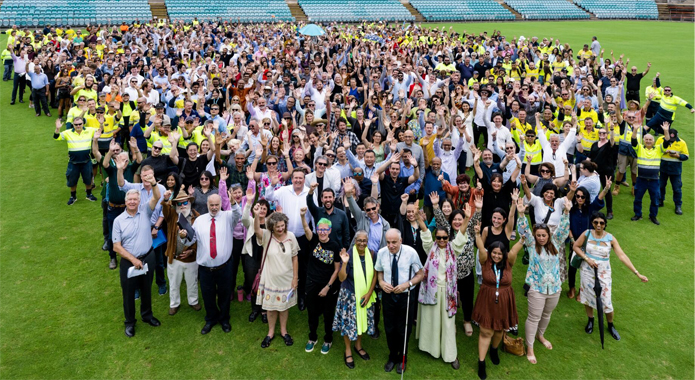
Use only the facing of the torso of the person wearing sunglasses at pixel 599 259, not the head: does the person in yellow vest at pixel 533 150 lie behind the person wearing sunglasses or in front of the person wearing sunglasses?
behind

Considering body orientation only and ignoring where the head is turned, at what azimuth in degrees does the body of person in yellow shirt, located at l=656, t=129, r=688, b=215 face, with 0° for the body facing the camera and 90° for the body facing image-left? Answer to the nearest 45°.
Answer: approximately 45°

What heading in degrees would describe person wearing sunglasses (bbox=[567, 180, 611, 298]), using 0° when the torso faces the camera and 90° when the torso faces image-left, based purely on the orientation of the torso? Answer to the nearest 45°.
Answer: approximately 0°

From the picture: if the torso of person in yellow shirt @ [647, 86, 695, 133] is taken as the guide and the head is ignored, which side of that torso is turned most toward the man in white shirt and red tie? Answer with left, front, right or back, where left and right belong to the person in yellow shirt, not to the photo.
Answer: front

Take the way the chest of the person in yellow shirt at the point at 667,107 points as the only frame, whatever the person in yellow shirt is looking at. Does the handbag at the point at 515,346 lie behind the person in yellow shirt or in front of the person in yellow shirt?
in front

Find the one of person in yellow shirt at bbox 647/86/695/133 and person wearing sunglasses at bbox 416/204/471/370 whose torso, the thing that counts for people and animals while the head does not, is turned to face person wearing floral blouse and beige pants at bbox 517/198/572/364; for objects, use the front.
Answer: the person in yellow shirt

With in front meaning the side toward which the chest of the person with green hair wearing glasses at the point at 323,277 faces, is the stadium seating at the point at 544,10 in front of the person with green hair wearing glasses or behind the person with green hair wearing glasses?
behind

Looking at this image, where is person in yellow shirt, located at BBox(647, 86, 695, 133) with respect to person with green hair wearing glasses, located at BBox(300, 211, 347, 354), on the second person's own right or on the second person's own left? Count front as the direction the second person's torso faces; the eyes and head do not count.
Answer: on the second person's own left
